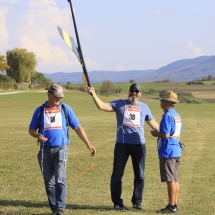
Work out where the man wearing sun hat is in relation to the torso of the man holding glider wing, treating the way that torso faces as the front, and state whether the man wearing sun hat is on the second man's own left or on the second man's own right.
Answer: on the second man's own left

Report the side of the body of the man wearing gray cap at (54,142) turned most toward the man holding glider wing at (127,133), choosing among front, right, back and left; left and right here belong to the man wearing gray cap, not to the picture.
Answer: left

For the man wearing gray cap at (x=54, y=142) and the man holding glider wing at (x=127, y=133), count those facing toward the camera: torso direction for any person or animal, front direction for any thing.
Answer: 2

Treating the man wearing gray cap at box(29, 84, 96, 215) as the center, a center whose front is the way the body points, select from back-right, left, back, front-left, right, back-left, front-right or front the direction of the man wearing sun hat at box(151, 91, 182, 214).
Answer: left

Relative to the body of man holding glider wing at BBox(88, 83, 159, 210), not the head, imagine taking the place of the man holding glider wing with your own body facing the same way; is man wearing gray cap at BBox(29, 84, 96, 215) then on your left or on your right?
on your right

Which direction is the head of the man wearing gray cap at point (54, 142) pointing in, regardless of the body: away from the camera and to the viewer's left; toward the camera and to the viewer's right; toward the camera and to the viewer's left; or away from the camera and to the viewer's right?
toward the camera and to the viewer's right

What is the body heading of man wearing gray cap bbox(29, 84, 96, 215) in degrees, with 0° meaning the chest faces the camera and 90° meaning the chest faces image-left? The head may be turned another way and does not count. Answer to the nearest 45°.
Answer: approximately 0°
